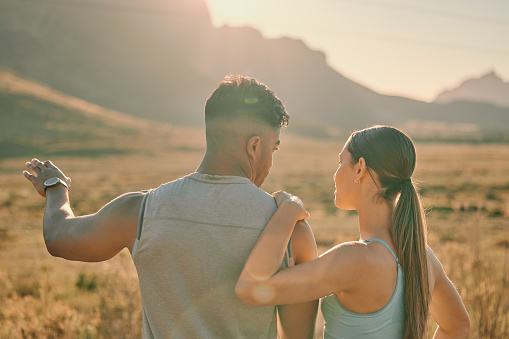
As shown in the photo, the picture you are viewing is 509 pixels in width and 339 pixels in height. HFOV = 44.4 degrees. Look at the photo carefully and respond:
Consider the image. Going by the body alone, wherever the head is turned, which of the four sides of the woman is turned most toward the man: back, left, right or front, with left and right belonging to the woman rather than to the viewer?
left

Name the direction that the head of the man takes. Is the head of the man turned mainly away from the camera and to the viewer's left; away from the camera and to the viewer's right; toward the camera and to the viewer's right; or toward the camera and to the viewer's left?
away from the camera and to the viewer's right

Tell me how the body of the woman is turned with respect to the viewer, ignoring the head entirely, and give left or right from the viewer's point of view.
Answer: facing away from the viewer and to the left of the viewer

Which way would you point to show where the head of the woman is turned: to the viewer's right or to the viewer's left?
to the viewer's left
